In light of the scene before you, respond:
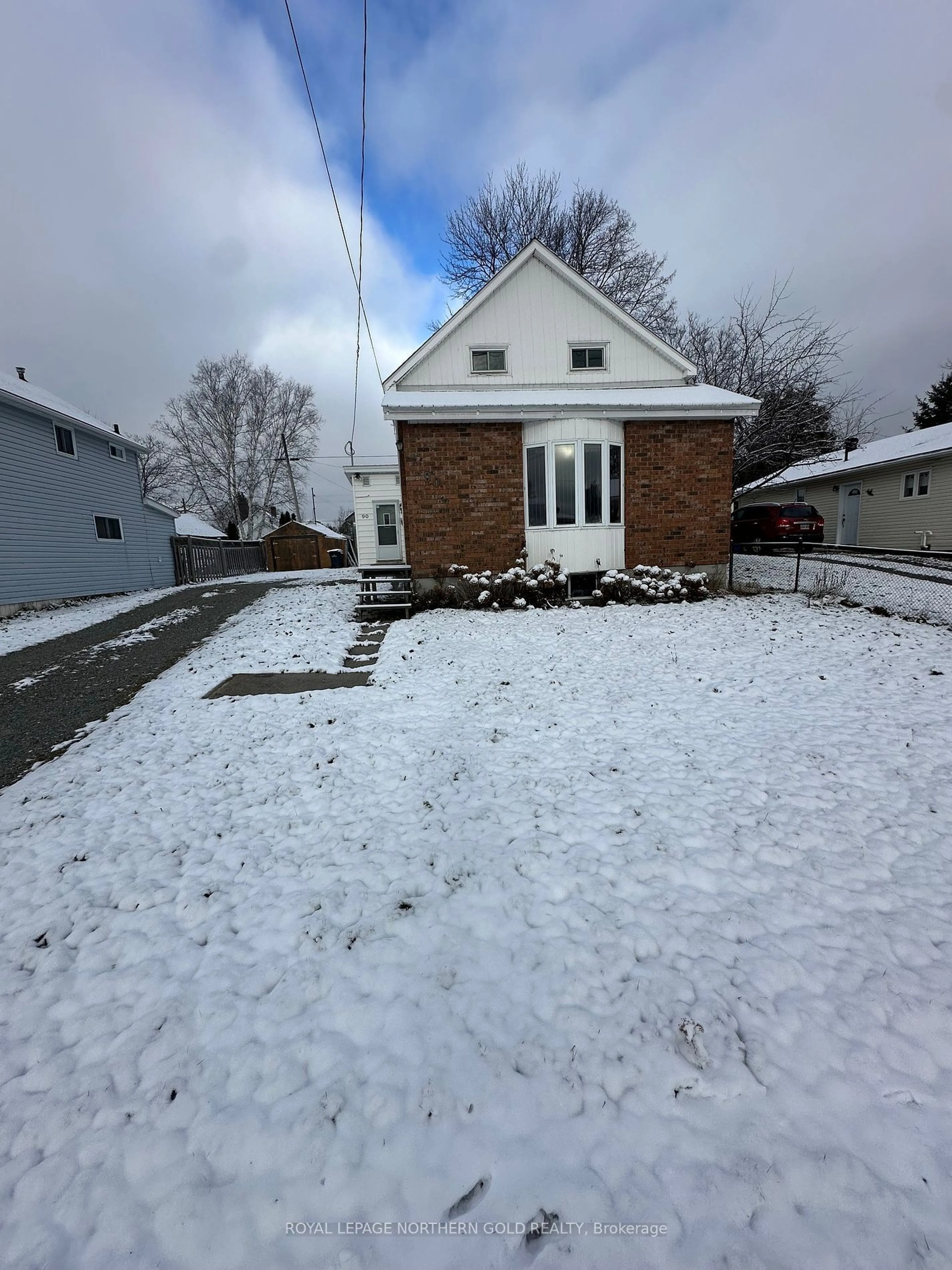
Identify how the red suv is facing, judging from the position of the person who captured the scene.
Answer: facing away from the viewer and to the left of the viewer

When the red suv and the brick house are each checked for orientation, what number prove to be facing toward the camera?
1

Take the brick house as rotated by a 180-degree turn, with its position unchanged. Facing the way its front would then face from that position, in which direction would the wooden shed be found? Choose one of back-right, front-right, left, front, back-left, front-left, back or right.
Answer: front-left

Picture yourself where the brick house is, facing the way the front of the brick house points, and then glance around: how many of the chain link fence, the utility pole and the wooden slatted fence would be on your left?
1

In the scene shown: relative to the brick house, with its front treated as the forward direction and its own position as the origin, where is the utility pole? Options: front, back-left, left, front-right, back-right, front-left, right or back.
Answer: back-right

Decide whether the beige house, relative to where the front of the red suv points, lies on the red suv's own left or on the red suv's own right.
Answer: on the red suv's own right

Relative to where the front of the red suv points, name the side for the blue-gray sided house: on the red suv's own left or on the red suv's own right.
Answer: on the red suv's own left

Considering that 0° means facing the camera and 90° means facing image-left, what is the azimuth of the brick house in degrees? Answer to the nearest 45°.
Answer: approximately 0°

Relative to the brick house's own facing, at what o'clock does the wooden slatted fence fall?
The wooden slatted fence is roughly at 4 o'clock from the brick house.

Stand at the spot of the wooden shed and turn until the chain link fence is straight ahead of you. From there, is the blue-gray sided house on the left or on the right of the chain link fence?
right

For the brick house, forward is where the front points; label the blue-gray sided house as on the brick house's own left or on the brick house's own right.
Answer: on the brick house's own right
